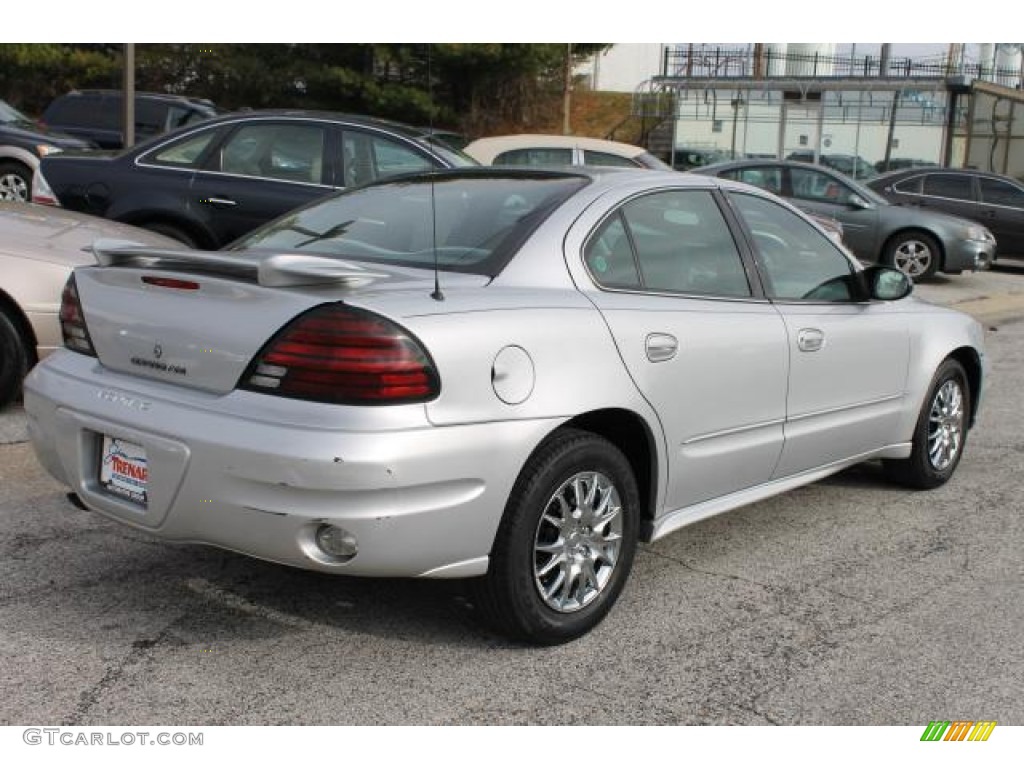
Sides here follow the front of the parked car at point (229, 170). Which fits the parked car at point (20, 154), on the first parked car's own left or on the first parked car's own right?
on the first parked car's own left

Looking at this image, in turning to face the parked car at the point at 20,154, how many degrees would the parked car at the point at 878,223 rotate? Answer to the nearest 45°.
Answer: approximately 180°

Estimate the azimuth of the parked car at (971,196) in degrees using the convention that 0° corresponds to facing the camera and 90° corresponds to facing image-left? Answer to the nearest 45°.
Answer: approximately 270°

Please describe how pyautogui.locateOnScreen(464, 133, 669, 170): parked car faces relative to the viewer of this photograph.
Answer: facing to the right of the viewer

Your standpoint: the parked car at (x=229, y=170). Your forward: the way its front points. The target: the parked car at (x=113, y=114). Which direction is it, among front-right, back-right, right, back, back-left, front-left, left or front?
left

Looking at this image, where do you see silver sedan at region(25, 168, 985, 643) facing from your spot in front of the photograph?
facing away from the viewer and to the right of the viewer

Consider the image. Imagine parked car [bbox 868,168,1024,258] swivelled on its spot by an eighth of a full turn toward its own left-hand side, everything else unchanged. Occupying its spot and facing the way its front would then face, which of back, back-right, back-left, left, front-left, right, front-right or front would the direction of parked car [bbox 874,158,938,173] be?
front-left

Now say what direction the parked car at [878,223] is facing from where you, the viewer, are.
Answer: facing to the right of the viewer

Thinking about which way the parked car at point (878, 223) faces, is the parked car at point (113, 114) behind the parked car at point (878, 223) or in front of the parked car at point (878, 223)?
behind

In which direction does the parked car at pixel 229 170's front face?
to the viewer's right

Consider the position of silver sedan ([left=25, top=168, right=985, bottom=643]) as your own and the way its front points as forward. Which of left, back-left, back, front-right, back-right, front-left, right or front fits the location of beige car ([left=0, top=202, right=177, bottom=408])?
left

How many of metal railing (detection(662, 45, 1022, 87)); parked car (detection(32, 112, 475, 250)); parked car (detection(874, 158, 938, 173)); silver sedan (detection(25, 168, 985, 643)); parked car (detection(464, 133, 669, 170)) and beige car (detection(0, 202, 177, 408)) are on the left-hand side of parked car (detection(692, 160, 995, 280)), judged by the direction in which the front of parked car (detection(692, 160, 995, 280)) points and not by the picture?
2
